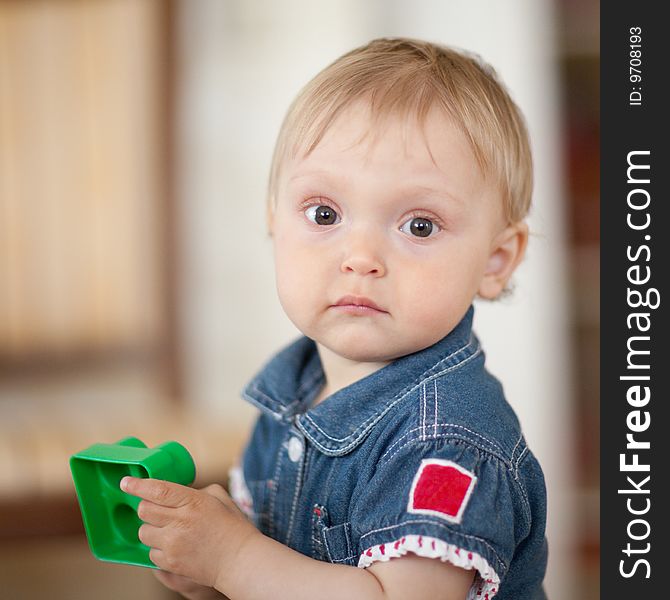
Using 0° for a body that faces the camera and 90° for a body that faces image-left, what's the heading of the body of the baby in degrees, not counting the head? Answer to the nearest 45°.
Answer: approximately 45°
